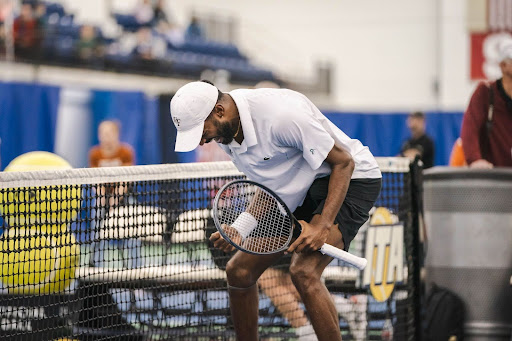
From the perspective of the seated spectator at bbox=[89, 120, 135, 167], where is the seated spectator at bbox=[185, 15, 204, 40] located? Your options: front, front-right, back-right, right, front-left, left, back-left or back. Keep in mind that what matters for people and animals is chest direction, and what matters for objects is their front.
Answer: back

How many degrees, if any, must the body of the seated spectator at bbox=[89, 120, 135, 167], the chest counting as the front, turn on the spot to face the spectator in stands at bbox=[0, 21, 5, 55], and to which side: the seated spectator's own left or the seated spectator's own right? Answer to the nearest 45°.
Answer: approximately 180°

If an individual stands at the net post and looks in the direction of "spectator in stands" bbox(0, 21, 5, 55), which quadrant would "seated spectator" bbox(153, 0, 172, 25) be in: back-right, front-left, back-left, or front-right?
front-right

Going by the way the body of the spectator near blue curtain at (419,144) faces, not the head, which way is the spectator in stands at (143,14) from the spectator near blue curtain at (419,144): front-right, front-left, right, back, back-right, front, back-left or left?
right

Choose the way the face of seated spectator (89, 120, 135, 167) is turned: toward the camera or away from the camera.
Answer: toward the camera

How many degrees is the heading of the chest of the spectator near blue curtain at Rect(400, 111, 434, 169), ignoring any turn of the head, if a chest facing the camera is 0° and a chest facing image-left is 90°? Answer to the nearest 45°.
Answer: approximately 45°

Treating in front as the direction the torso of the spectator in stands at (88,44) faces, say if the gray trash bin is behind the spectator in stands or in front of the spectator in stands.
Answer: in front

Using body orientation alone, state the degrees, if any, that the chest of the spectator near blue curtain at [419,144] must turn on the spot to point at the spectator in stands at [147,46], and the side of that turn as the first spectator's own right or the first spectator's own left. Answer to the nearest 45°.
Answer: approximately 90° to the first spectator's own right

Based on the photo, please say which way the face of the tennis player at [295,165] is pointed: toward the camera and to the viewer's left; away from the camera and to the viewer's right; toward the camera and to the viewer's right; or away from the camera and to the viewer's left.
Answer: toward the camera and to the viewer's left

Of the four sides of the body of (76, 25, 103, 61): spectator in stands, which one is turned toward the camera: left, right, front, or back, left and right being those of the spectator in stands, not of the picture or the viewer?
front

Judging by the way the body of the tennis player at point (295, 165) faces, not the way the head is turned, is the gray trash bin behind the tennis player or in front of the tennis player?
behind

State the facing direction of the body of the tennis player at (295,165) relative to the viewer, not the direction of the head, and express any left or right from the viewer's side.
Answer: facing the viewer and to the left of the viewer
